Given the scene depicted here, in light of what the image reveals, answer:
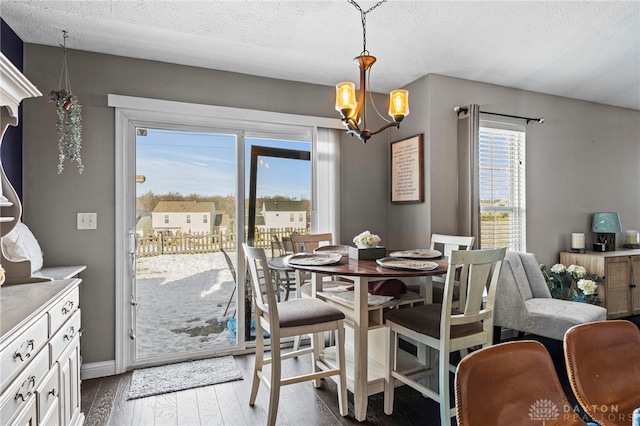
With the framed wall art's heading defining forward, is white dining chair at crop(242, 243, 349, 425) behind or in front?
in front

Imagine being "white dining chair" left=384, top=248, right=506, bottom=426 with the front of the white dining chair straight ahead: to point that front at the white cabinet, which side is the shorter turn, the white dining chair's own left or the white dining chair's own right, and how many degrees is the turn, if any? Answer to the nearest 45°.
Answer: approximately 90° to the white dining chair's own left

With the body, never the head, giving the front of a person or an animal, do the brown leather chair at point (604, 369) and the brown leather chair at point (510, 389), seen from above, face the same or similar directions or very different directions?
same or similar directions

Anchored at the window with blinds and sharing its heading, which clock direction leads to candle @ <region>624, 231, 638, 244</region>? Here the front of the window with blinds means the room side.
The candle is roughly at 9 o'clock from the window with blinds.

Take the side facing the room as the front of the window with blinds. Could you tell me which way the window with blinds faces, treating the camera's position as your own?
facing the viewer and to the right of the viewer

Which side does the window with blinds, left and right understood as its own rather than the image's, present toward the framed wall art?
right

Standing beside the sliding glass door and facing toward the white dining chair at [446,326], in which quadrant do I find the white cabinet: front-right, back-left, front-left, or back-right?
front-right

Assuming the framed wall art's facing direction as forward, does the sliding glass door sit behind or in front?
in front
